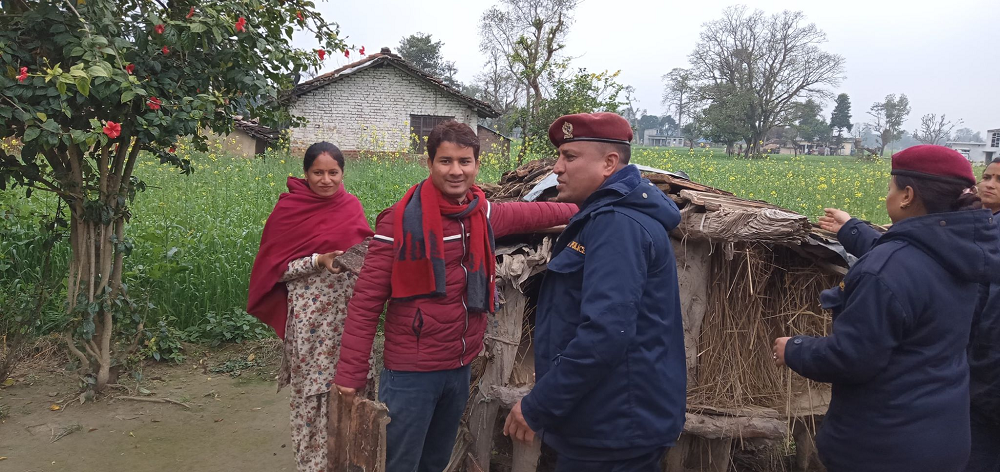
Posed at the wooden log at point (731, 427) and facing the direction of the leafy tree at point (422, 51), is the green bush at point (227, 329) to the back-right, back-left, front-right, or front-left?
front-left

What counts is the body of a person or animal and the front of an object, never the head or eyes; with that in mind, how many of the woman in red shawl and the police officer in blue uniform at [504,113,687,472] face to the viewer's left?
1

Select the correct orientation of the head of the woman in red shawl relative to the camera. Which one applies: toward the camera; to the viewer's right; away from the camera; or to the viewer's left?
toward the camera

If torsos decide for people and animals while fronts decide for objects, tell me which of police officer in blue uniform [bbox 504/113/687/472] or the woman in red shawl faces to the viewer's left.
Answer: the police officer in blue uniform

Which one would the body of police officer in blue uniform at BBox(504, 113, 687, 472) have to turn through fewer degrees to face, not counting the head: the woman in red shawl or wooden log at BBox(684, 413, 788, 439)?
the woman in red shawl

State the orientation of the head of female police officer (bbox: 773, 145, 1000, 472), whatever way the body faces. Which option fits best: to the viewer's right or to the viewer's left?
to the viewer's left

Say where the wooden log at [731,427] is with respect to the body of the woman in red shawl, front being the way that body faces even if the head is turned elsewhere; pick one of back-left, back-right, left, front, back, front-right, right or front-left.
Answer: front-left

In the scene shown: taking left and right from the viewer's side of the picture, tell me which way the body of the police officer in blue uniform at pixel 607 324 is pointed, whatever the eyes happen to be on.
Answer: facing to the left of the viewer

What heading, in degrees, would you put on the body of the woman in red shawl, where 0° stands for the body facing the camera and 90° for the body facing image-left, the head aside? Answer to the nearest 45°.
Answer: approximately 315°

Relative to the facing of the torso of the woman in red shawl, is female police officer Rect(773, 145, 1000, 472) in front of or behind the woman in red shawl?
in front

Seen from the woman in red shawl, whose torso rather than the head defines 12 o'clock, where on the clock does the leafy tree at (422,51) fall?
The leafy tree is roughly at 8 o'clock from the woman in red shawl.

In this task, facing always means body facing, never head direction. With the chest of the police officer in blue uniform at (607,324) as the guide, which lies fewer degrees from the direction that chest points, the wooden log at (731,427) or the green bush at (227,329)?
the green bush

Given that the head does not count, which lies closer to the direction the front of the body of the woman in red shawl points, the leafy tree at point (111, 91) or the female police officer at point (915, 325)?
the female police officer

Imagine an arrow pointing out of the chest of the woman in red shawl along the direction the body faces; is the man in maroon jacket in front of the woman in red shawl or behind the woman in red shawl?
in front

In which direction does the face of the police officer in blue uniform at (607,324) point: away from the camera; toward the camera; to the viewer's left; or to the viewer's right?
to the viewer's left

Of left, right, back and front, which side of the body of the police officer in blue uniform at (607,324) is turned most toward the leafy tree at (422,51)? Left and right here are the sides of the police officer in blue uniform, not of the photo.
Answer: right

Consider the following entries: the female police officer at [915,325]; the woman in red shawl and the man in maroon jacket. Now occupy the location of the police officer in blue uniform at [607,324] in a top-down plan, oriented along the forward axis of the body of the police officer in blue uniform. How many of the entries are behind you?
1
